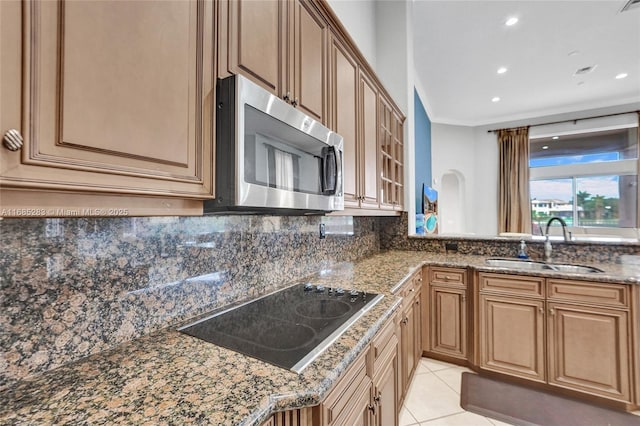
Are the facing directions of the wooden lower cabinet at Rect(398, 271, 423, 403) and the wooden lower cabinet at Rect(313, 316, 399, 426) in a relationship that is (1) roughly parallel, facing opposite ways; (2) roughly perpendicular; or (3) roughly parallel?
roughly parallel

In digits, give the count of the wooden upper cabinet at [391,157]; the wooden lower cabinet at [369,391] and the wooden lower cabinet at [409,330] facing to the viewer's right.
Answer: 3

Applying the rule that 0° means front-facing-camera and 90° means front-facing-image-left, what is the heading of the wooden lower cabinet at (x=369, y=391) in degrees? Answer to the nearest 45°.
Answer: approximately 270°

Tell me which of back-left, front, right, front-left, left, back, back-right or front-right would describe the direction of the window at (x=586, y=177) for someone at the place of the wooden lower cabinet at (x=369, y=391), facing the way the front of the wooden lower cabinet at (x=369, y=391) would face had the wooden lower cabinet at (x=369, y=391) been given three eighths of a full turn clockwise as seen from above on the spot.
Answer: back

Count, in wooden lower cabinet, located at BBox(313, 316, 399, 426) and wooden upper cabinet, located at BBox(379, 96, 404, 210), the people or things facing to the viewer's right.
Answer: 2

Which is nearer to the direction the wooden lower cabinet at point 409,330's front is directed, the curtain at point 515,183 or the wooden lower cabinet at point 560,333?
the wooden lower cabinet

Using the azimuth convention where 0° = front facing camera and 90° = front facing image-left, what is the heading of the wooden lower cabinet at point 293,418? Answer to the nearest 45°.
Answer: approximately 315°

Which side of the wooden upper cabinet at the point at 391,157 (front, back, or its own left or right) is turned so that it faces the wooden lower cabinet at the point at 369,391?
right

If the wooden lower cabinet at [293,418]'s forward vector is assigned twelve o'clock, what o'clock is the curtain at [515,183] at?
The curtain is roughly at 9 o'clock from the wooden lower cabinet.

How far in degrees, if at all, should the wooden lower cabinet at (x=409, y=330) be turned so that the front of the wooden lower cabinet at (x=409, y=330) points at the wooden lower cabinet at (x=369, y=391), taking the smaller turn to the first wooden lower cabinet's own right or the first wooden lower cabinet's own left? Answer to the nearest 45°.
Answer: approximately 90° to the first wooden lower cabinet's own right

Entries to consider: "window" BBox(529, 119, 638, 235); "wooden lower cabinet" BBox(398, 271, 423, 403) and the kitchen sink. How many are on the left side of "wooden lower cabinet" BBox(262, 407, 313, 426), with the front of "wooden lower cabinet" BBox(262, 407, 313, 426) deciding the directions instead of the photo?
3

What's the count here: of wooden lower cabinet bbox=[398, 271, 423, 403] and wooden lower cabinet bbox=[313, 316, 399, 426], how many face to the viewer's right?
2

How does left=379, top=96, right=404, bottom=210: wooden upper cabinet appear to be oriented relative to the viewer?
to the viewer's right

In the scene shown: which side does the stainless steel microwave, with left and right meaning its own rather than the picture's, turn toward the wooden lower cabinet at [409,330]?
left

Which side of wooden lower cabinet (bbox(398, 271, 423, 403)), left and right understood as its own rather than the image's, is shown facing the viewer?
right
